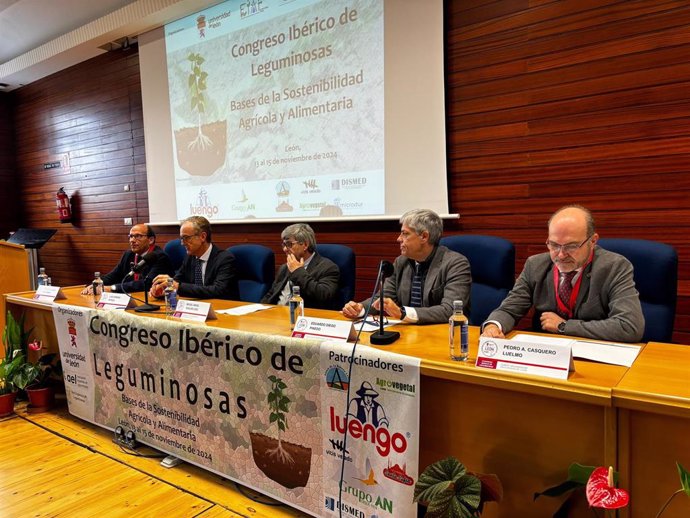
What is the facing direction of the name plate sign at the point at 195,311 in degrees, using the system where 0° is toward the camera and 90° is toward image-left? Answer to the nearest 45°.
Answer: approximately 45°

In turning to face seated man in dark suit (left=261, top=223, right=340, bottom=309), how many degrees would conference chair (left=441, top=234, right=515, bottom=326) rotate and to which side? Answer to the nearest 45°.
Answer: approximately 45° to its right

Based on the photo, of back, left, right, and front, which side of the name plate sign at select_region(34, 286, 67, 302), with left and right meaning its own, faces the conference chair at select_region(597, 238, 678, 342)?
left

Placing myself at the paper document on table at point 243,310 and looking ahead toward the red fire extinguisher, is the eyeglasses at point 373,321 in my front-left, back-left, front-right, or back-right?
back-right

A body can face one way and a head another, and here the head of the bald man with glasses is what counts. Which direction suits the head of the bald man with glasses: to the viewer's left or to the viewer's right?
to the viewer's left

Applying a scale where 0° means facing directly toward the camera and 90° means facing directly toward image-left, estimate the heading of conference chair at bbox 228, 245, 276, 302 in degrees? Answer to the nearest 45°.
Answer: approximately 45°

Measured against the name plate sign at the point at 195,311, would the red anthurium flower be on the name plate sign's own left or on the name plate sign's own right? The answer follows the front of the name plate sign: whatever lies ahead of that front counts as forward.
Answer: on the name plate sign's own left

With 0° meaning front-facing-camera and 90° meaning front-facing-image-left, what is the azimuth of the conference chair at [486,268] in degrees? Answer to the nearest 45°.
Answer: approximately 45°

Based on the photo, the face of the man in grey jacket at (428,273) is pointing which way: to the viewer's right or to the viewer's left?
to the viewer's left

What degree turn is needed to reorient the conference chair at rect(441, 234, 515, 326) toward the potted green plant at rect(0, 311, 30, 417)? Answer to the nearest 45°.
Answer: approximately 45° to its right
